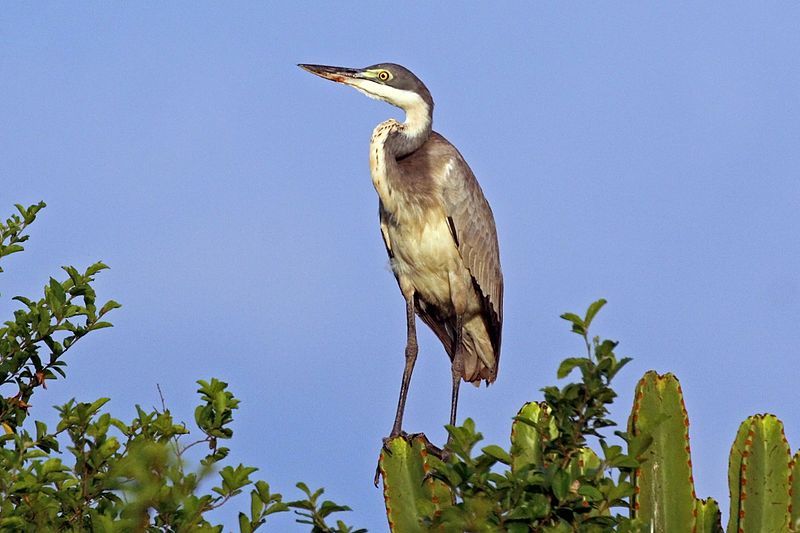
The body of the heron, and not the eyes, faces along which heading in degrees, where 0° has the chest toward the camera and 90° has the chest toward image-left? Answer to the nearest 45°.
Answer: approximately 45°
